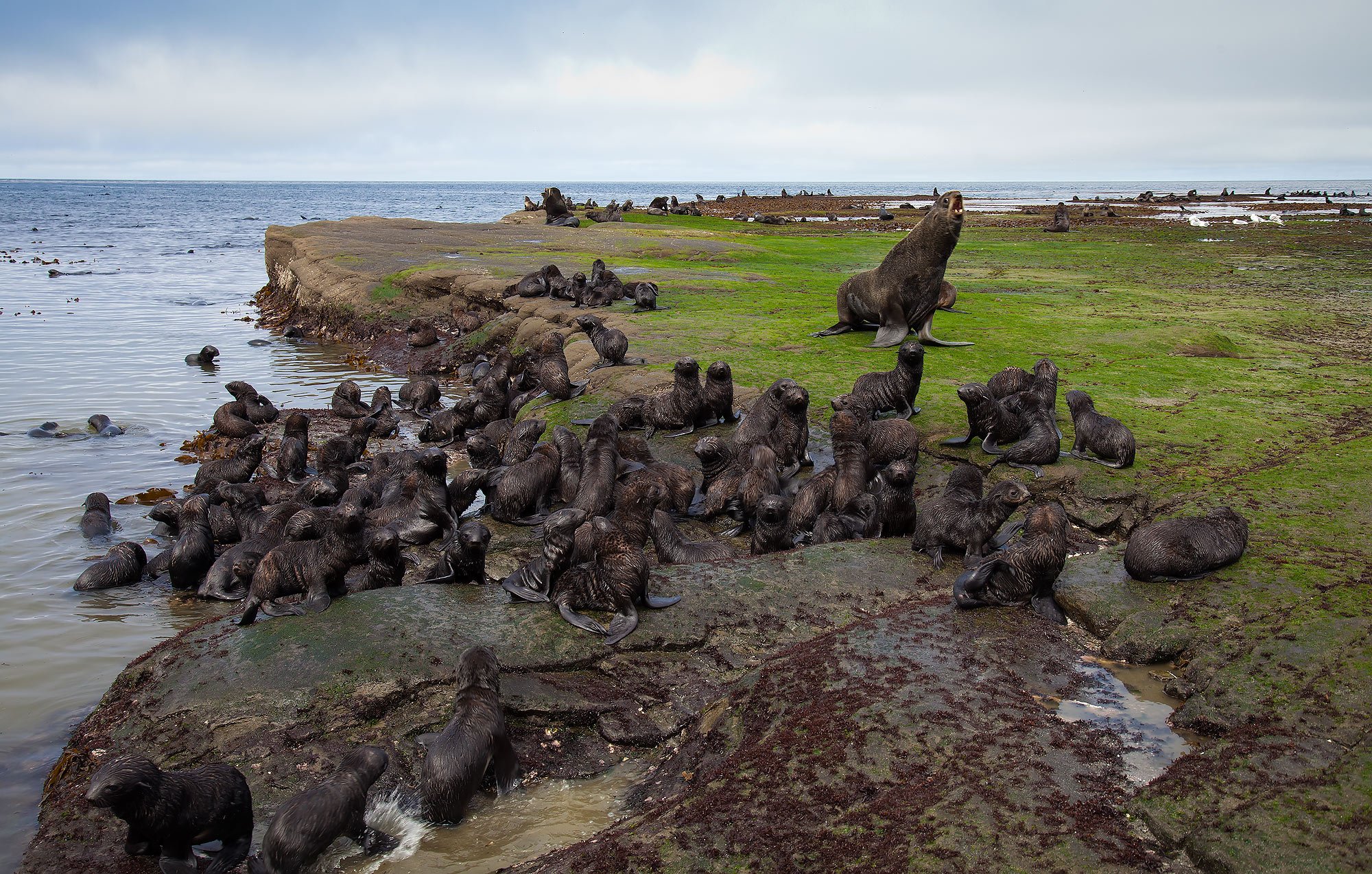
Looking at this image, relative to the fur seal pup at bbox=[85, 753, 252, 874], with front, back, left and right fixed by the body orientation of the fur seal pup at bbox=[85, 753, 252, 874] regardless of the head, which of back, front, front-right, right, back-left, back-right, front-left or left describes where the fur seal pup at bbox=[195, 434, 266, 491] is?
right

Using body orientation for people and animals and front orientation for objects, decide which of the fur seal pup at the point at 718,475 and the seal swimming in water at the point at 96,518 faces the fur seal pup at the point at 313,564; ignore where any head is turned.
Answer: the fur seal pup at the point at 718,475

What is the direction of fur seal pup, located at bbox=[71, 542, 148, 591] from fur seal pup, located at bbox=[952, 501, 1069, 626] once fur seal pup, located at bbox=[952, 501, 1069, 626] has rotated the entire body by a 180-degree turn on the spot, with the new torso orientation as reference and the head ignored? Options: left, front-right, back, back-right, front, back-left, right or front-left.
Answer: front-right

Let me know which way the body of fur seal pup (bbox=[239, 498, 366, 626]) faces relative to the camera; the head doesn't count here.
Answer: to the viewer's right

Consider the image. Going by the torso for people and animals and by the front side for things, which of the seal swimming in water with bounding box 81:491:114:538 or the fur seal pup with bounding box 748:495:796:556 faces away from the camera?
the seal swimming in water

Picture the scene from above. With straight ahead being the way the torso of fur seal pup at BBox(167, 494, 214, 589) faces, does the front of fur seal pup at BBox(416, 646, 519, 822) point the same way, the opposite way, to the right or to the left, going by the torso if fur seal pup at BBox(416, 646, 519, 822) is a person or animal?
the same way

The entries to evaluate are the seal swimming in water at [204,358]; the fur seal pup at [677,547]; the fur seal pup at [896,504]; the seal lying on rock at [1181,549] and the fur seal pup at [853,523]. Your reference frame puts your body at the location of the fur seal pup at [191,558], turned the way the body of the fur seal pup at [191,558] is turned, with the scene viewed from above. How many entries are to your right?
4

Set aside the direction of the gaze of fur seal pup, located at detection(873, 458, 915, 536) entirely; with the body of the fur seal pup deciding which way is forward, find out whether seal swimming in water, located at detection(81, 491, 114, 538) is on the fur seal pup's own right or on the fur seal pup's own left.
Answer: on the fur seal pup's own right

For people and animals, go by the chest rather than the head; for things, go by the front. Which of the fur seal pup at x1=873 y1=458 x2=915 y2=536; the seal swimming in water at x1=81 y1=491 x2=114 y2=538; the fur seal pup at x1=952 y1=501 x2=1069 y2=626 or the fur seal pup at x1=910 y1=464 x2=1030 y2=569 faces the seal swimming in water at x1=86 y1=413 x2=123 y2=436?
the seal swimming in water at x1=81 y1=491 x2=114 y2=538

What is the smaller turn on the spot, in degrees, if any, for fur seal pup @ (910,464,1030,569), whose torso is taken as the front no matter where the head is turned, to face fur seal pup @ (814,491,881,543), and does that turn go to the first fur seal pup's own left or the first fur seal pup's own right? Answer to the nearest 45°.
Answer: approximately 135° to the first fur seal pup's own left

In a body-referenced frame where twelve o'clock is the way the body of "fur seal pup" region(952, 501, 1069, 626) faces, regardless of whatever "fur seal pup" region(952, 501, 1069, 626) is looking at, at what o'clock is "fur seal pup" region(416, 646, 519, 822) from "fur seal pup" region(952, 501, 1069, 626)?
"fur seal pup" region(416, 646, 519, 822) is roughly at 6 o'clock from "fur seal pup" region(952, 501, 1069, 626).

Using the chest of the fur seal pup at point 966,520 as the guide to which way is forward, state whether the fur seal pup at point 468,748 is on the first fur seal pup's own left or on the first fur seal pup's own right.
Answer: on the first fur seal pup's own right
